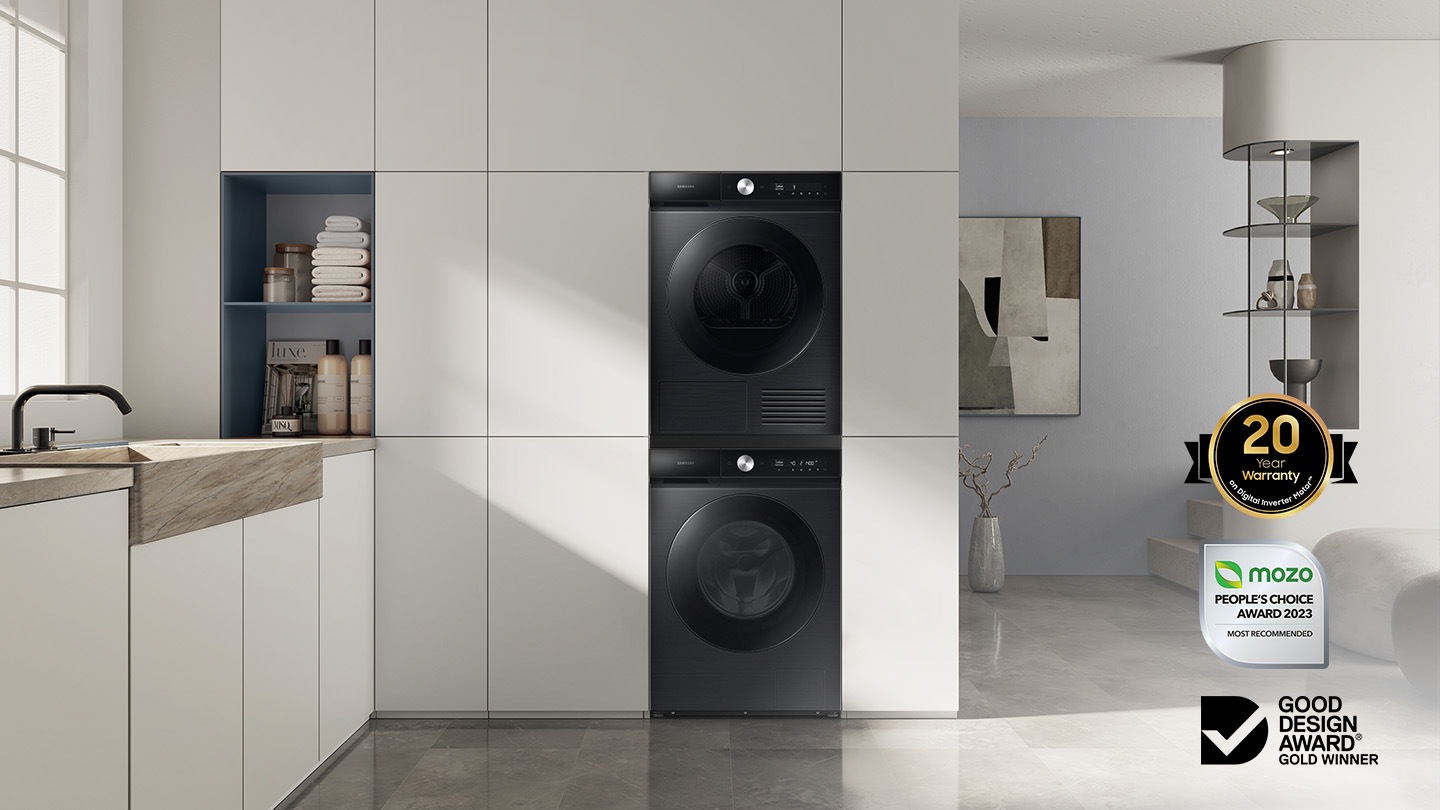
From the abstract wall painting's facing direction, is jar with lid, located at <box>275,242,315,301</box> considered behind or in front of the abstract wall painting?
in front

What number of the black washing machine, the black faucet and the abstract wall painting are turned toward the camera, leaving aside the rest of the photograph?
2

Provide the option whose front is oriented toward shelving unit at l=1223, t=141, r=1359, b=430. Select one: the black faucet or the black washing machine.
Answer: the black faucet

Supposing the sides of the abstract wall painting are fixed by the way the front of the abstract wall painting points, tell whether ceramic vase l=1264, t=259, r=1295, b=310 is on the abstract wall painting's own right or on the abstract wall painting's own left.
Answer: on the abstract wall painting's own left

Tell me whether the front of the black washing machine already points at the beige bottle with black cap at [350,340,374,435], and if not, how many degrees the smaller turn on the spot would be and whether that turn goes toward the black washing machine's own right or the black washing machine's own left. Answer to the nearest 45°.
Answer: approximately 90° to the black washing machine's own right

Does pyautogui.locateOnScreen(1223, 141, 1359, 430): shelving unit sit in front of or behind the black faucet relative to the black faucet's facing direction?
in front

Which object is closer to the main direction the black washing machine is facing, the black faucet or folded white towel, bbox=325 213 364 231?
the black faucet

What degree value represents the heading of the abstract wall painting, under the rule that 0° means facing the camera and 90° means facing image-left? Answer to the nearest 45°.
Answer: approximately 0°

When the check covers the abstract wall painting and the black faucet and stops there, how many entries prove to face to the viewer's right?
1

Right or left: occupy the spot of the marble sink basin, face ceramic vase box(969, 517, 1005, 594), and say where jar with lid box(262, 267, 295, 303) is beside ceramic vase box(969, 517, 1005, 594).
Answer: left

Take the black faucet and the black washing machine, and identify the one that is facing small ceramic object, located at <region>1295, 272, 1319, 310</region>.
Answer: the black faucet

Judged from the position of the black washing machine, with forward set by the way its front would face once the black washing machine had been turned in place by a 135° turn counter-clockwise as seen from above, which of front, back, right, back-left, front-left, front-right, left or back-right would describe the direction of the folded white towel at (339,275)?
back-left

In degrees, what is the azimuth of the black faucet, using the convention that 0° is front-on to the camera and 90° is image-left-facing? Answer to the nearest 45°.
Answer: approximately 270°

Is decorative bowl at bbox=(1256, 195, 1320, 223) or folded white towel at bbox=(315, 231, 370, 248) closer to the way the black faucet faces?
the decorative bowl

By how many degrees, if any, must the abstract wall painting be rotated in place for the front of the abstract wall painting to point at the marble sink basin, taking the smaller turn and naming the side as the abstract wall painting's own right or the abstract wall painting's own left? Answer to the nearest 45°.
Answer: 0° — it already faces it

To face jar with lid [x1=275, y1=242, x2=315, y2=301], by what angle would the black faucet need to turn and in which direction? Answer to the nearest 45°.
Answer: approximately 45° to its left
